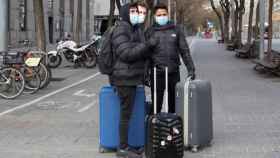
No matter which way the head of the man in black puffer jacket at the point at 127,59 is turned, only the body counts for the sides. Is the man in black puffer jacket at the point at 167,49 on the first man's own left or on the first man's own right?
on the first man's own left

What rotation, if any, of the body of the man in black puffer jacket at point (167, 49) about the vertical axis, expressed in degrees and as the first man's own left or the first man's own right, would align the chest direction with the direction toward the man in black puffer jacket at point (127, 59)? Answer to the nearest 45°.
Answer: approximately 45° to the first man's own right

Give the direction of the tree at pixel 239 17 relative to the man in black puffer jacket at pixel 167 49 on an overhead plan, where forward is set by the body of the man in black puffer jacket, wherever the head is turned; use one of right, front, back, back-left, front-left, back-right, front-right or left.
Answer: back

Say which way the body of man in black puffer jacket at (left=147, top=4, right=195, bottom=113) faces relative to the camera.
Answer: toward the camera

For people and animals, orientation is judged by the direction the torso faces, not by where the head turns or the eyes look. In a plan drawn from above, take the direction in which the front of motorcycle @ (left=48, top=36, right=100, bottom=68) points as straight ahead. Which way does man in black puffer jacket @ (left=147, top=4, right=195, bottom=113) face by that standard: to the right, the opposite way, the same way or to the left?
to the left

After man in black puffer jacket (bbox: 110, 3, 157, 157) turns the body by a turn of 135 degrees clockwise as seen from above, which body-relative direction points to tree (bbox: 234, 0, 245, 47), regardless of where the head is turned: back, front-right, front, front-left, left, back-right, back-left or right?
back-right

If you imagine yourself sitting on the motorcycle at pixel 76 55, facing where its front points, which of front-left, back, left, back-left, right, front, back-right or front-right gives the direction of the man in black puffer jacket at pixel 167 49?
left

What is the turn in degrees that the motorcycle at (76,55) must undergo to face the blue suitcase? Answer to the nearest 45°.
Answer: approximately 90° to its left

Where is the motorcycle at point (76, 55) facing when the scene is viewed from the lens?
facing to the left of the viewer

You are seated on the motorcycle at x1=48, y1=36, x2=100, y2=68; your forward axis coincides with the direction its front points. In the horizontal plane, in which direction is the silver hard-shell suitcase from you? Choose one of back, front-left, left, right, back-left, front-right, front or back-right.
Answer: left
